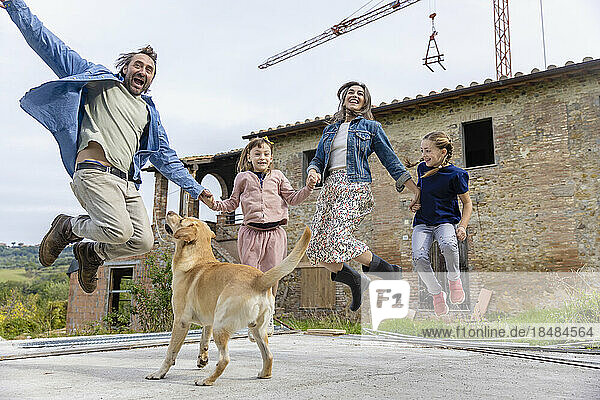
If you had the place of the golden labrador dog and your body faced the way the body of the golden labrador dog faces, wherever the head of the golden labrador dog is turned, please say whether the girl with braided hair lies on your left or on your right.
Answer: on your right

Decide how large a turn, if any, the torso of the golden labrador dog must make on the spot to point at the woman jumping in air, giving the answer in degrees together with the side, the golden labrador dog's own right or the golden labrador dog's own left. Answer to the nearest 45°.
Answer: approximately 90° to the golden labrador dog's own right

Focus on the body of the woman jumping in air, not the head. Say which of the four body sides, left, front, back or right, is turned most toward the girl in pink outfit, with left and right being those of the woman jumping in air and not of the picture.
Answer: right

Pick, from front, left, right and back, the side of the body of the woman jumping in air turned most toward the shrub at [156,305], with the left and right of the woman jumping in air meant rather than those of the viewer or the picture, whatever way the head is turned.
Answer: right

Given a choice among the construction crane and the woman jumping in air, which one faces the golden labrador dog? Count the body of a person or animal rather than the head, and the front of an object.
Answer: the woman jumping in air

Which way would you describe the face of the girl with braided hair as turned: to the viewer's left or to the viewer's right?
to the viewer's left

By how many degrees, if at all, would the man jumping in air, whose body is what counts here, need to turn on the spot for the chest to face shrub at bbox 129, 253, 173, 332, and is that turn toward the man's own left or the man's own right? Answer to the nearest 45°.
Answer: approximately 135° to the man's own left

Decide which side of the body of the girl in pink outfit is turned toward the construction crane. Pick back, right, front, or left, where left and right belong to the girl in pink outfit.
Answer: back

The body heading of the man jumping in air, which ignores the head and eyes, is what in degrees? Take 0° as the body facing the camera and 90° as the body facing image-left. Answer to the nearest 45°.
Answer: approximately 315°
